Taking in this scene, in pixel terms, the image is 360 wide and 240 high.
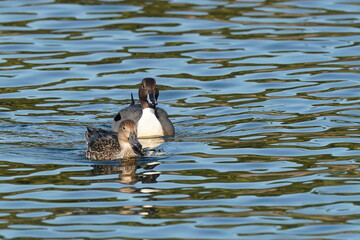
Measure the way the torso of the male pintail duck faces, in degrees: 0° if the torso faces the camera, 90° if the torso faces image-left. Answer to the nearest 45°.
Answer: approximately 0°

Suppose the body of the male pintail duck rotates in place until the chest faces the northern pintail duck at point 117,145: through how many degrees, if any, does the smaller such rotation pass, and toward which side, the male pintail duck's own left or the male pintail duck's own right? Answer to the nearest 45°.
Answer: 0° — it already faces it

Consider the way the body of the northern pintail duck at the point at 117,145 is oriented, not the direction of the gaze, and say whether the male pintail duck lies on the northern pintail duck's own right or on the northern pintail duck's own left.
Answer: on the northern pintail duck's own left
